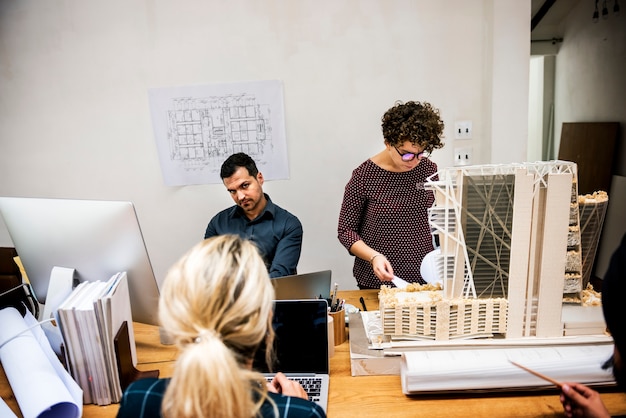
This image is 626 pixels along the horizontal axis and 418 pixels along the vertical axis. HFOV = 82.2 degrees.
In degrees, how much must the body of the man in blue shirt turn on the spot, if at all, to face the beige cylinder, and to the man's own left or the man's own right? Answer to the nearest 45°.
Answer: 0° — they already face it

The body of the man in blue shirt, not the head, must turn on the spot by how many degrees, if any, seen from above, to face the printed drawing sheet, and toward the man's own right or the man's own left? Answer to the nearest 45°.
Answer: approximately 180°

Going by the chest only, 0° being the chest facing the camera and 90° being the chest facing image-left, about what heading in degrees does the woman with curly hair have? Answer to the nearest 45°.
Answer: approximately 315°

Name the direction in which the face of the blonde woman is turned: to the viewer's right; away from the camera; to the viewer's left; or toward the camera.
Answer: away from the camera

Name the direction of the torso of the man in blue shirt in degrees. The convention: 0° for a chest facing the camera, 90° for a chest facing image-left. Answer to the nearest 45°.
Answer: approximately 0°

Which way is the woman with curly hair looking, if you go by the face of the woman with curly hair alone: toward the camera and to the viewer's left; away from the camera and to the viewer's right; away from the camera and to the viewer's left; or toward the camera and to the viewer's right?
toward the camera and to the viewer's right

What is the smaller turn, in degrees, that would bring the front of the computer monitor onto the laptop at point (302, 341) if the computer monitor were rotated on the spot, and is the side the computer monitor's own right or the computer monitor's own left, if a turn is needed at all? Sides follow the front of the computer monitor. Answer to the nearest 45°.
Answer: approximately 90° to the computer monitor's own right

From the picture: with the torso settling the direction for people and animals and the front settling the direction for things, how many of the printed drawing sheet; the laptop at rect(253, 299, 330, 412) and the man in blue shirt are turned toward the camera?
3

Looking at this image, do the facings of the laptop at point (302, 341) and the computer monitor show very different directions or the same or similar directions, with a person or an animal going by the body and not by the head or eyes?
very different directions

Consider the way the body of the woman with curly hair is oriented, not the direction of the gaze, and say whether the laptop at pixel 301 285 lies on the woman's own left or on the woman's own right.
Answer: on the woman's own right

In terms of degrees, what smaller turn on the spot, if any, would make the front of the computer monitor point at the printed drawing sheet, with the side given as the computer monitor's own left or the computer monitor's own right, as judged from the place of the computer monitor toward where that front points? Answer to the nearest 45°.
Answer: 0° — it already faces it

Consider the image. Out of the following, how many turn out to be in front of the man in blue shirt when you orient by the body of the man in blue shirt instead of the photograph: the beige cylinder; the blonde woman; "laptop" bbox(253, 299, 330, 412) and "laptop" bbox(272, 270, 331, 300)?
4

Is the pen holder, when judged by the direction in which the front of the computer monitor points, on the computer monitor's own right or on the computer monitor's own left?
on the computer monitor's own right

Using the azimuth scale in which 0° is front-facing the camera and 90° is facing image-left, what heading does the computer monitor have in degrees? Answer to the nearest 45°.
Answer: approximately 225°
